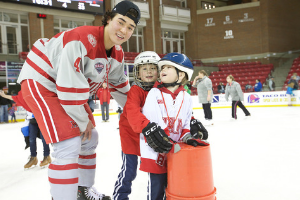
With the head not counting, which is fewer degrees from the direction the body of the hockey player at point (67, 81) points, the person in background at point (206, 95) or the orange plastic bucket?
the orange plastic bucket

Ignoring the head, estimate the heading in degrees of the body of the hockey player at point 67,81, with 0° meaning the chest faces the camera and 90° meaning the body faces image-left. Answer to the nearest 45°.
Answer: approximately 315°

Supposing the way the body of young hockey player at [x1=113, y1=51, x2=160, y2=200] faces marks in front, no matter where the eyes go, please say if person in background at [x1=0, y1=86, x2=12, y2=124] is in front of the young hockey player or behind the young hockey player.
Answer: behind

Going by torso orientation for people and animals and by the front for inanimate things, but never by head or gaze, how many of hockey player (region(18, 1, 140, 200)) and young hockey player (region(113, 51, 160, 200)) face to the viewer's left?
0

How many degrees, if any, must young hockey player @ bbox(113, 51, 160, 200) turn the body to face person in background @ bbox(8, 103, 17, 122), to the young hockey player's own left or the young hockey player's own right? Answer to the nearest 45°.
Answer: approximately 180°
